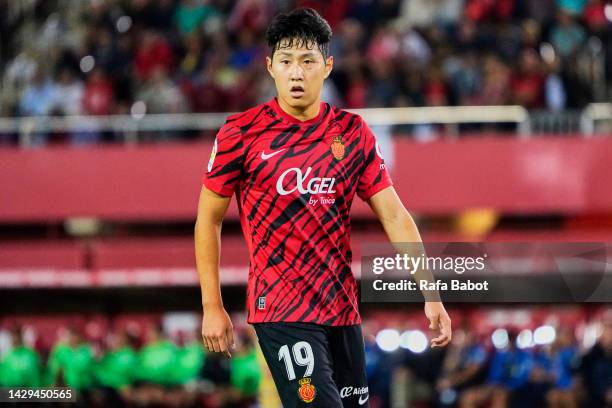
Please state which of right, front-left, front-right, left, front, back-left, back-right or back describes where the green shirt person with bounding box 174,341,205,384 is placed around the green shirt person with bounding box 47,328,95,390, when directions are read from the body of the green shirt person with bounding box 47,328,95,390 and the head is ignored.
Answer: left

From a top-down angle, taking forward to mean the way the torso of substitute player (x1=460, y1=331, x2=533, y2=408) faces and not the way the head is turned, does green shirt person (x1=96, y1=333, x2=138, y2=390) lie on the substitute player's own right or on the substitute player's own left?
on the substitute player's own right

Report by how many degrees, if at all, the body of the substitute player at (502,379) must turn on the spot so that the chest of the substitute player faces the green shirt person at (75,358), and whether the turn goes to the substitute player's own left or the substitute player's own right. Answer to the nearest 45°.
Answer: approximately 45° to the substitute player's own right

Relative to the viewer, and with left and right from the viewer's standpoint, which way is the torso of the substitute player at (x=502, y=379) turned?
facing the viewer and to the left of the viewer

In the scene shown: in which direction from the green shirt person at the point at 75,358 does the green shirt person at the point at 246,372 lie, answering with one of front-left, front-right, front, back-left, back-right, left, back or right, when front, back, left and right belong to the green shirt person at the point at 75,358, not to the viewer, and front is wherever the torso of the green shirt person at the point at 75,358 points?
left

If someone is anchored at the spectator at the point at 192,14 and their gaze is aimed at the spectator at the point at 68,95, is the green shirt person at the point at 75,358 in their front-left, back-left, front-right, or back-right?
front-left

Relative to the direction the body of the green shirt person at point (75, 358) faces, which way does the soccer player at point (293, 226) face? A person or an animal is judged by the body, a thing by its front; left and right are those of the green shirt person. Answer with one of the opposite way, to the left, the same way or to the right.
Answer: the same way

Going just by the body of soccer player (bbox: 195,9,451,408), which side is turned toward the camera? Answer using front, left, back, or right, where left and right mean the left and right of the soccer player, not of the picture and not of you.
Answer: front

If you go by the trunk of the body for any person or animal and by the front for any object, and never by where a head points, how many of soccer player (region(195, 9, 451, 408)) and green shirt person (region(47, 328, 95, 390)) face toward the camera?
2

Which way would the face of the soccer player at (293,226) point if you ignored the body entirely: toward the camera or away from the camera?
toward the camera

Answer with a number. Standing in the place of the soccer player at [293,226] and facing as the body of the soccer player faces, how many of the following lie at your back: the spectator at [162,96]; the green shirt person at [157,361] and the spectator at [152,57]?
3

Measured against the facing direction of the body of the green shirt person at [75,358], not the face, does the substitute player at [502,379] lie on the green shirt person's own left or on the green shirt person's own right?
on the green shirt person's own left
